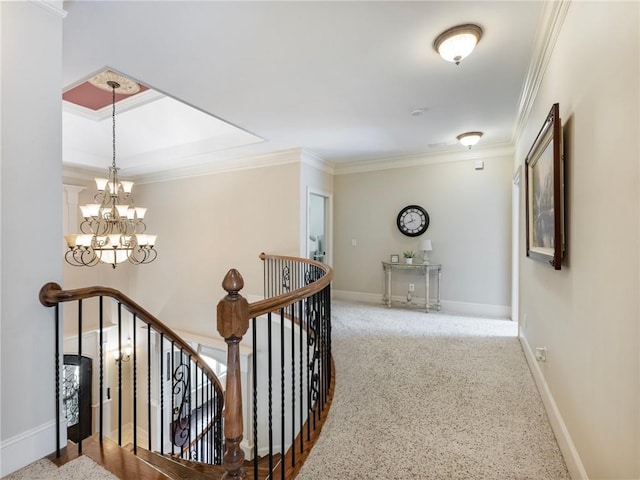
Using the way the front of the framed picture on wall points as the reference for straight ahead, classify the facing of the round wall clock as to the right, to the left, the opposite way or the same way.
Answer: to the left

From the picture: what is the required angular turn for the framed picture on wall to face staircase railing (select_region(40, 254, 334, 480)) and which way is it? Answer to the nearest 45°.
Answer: approximately 45° to its left

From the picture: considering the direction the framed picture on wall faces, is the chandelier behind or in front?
in front

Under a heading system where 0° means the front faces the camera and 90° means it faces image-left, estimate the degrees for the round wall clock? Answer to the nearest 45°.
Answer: approximately 0°

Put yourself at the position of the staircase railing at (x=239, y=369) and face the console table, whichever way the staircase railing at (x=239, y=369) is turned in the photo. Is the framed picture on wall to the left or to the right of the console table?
right

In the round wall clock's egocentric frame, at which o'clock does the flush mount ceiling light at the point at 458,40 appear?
The flush mount ceiling light is roughly at 12 o'clock from the round wall clock.

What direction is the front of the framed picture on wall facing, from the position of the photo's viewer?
facing to the left of the viewer

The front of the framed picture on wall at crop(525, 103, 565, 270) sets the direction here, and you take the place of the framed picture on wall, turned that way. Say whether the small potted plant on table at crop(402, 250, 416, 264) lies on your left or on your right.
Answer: on your right

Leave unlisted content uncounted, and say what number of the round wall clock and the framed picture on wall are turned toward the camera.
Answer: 1

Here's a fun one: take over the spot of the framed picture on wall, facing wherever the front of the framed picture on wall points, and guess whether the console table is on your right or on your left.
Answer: on your right

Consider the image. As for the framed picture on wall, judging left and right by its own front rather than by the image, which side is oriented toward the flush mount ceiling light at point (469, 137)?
right
